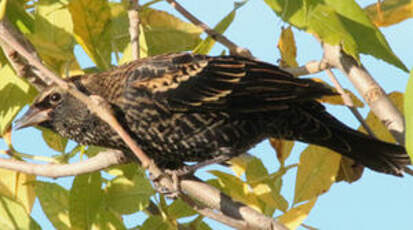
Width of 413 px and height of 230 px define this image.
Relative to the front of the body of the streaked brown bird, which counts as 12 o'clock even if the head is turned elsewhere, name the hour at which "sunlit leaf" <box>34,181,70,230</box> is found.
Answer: The sunlit leaf is roughly at 11 o'clock from the streaked brown bird.

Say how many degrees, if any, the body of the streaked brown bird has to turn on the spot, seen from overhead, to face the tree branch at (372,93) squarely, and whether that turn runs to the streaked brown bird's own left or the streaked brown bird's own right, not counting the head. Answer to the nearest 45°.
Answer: approximately 135° to the streaked brown bird's own left

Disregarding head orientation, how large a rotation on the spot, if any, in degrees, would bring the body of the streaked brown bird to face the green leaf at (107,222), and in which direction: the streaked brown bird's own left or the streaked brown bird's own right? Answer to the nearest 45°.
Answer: approximately 45° to the streaked brown bird's own left

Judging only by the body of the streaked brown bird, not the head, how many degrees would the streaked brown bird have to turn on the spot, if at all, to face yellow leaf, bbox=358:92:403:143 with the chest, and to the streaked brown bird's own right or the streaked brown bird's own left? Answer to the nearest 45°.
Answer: approximately 180°

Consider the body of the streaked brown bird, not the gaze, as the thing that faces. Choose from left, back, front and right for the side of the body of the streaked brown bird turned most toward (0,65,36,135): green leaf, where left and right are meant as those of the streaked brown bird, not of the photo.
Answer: front

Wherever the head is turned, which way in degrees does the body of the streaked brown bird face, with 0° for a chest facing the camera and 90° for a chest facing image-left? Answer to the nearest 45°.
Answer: approximately 90°

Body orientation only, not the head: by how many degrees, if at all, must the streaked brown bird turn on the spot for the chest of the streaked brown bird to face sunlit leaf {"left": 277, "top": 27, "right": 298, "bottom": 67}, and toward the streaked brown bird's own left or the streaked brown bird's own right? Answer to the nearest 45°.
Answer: approximately 180°

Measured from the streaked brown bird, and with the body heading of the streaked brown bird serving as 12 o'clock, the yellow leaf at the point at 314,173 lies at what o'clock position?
The yellow leaf is roughly at 6 o'clock from the streaked brown bird.
